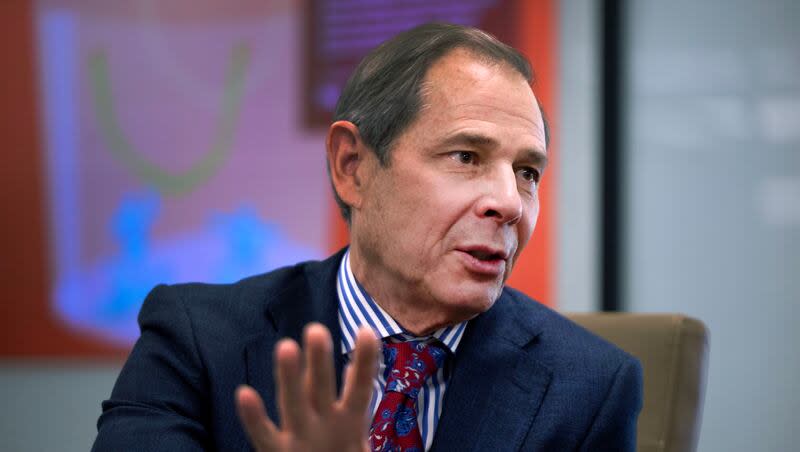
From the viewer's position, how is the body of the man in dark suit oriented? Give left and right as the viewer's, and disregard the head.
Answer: facing the viewer and to the right of the viewer

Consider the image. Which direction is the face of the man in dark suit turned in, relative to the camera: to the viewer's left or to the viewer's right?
to the viewer's right
